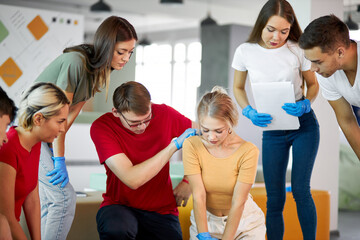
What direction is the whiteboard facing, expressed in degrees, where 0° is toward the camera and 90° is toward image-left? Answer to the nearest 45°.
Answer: approximately 315°

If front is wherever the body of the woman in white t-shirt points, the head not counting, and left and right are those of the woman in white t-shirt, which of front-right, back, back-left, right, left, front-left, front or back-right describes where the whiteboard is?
back-right

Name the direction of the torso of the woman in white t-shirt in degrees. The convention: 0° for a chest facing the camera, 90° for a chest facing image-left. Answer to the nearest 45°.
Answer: approximately 0°

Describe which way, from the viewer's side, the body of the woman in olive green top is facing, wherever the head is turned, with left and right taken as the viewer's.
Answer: facing to the right of the viewer
